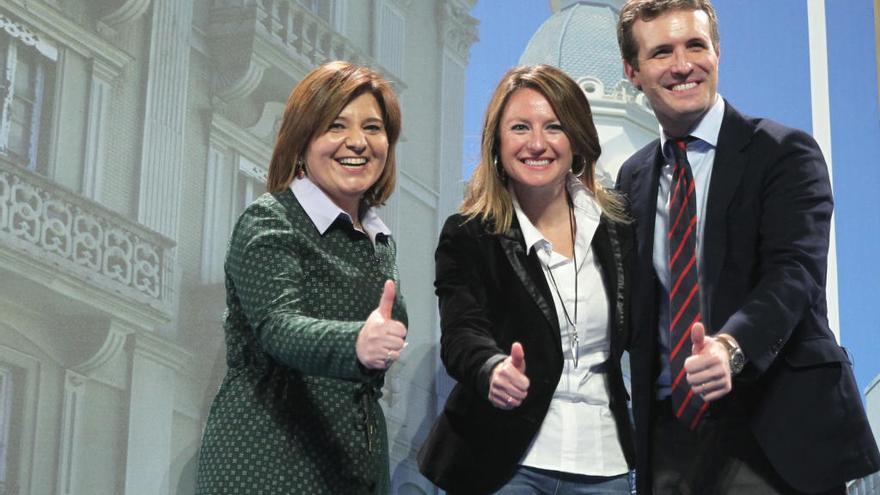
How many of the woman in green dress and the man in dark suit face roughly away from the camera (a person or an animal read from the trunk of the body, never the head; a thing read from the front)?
0

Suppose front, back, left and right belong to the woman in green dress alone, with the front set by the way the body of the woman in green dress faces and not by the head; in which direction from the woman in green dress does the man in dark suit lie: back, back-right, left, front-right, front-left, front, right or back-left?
front-left

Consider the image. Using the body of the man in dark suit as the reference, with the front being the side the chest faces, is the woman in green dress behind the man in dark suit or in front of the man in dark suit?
in front

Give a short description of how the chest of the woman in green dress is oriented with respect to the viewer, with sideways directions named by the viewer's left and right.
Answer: facing the viewer and to the right of the viewer

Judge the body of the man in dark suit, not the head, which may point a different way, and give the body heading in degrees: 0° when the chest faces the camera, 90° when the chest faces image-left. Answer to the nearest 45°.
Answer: approximately 45°
